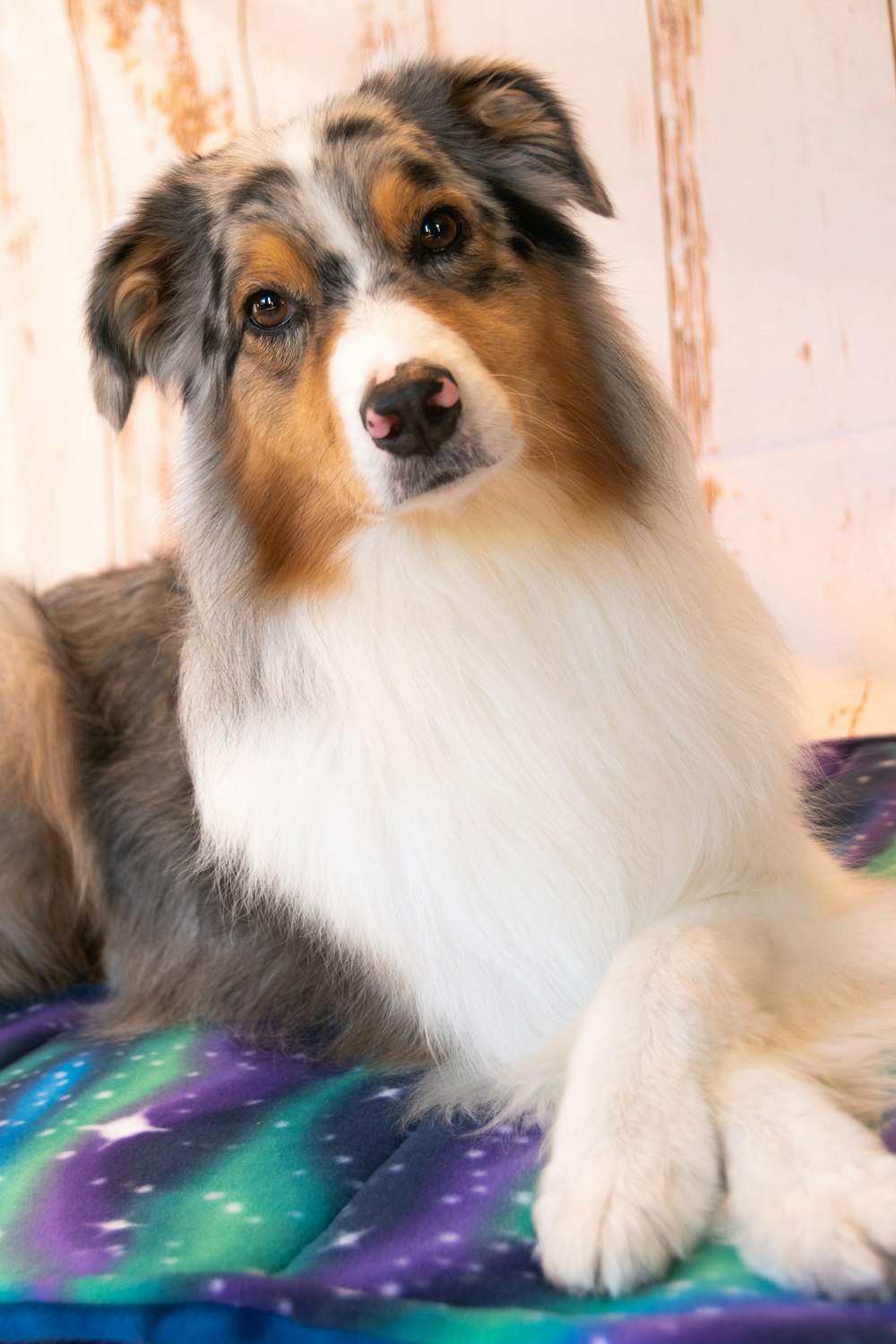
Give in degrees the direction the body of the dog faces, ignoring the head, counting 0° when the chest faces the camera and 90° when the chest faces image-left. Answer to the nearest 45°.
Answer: approximately 315°
